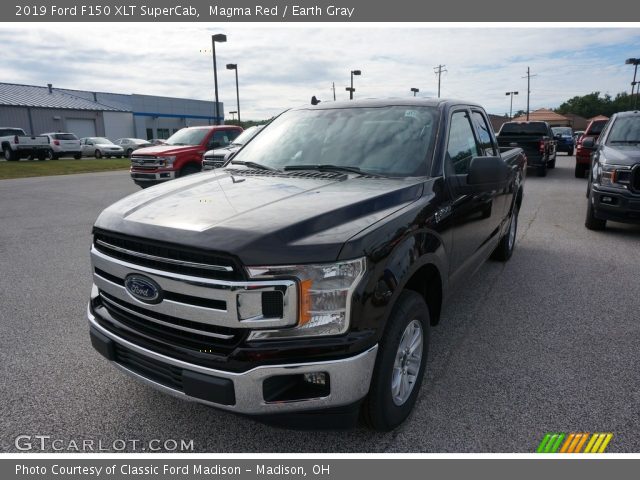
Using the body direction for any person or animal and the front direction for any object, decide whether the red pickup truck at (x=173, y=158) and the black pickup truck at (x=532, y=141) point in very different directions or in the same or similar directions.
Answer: very different directions

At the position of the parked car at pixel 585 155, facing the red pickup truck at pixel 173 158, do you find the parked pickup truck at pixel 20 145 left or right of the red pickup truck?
right

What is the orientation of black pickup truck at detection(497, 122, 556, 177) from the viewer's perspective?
away from the camera

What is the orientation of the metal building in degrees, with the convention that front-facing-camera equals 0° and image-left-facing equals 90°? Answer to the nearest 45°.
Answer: approximately 315°

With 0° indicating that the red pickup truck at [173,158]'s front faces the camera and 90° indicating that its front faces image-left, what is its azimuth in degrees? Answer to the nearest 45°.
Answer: approximately 45°

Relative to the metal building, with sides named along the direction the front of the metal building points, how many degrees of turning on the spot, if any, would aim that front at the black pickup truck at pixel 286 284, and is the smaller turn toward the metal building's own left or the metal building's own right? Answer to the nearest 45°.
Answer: approximately 45° to the metal building's own right

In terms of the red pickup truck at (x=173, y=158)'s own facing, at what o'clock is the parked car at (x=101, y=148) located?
The parked car is roughly at 4 o'clock from the red pickup truck.

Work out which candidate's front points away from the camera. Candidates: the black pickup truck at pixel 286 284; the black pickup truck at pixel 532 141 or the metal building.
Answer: the black pickup truck at pixel 532 141

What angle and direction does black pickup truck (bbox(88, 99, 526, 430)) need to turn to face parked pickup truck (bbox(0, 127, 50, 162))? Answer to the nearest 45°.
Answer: approximately 90° to its right

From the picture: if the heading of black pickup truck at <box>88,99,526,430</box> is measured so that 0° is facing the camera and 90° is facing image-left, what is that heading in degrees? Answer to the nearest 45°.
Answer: approximately 45°

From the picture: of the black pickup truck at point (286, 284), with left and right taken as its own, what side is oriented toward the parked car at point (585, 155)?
back
